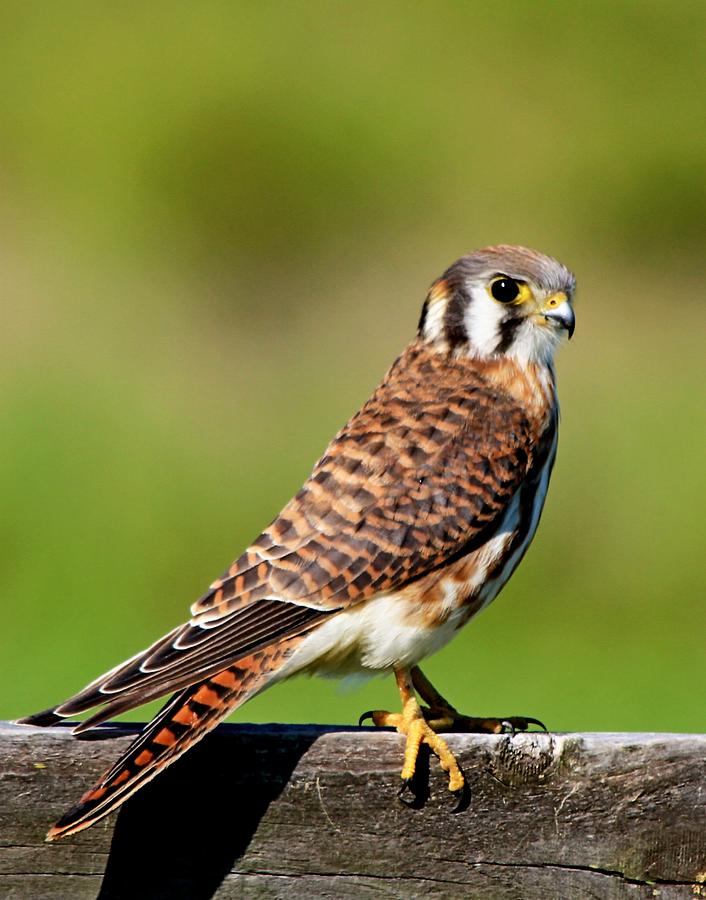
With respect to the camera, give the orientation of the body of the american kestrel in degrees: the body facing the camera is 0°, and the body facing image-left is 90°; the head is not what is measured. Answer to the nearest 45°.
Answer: approximately 270°
